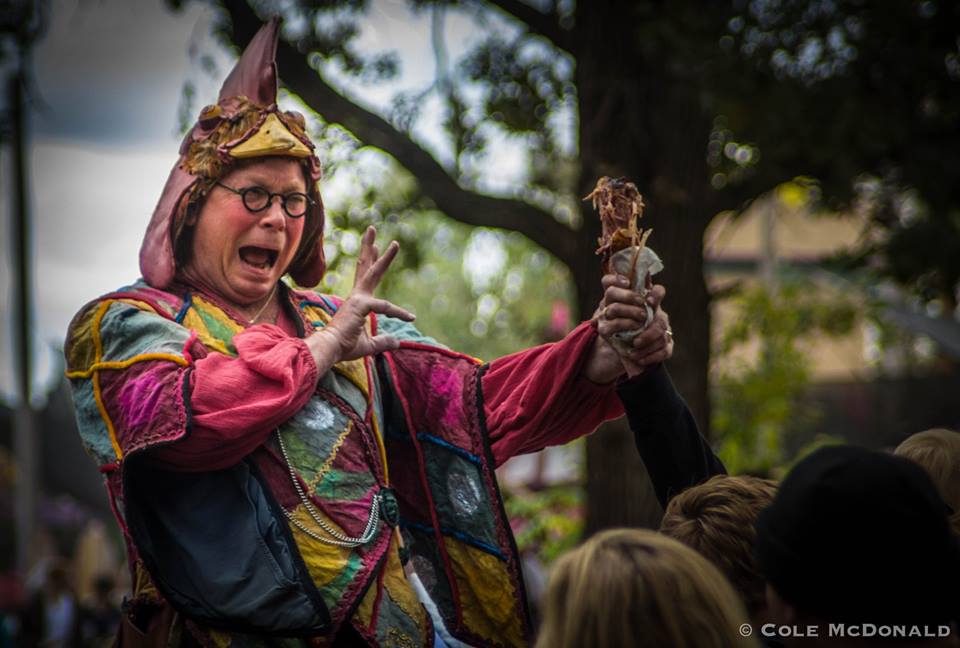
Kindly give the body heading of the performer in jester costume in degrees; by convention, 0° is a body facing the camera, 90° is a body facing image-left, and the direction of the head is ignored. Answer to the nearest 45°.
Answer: approximately 315°

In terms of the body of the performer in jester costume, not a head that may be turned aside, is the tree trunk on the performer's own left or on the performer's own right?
on the performer's own left
